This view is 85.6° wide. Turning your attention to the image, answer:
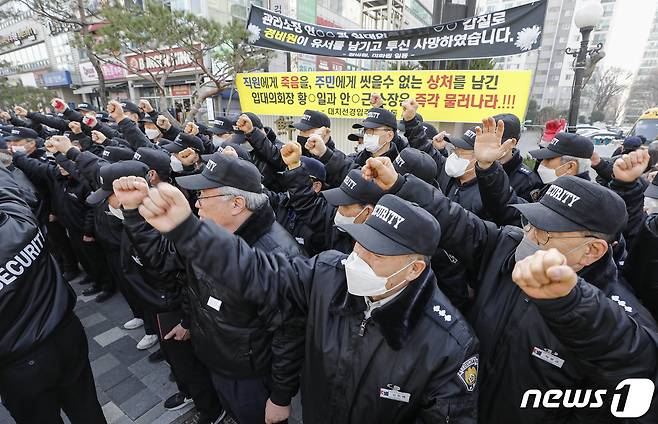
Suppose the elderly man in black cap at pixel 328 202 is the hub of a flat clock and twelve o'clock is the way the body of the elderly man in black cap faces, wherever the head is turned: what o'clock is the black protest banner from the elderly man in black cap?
The black protest banner is roughly at 5 o'clock from the elderly man in black cap.

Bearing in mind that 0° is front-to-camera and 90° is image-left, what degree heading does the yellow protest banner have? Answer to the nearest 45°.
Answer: approximately 0°

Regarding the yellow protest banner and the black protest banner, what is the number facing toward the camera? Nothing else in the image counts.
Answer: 2

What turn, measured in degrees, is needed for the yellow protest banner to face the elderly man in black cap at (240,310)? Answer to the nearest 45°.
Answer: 0° — it already faces them

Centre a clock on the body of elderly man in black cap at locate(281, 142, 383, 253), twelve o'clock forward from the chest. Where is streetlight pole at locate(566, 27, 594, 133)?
The streetlight pole is roughly at 6 o'clock from the elderly man in black cap.
